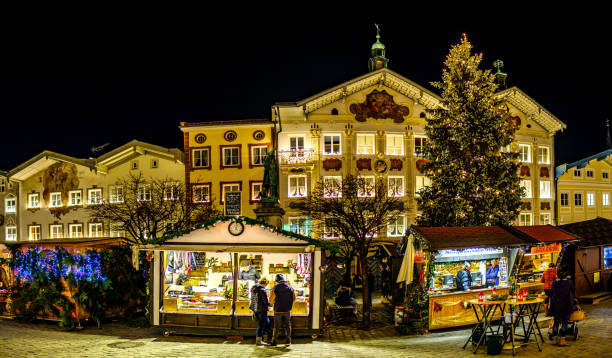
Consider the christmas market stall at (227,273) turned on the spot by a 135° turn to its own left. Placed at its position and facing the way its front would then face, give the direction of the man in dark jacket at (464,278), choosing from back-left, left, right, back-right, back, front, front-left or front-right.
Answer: front-right

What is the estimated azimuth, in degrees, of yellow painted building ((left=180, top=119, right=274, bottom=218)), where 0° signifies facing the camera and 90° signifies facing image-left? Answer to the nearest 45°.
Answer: approximately 0°

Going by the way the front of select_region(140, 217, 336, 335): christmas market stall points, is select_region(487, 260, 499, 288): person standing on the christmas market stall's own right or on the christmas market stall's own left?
on the christmas market stall's own left

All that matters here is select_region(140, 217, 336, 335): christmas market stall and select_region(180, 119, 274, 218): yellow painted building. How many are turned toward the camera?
2

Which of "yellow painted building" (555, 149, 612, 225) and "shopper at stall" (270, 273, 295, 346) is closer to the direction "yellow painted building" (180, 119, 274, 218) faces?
the shopper at stall

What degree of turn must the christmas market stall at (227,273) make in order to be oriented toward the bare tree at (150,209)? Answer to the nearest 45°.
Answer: approximately 180°

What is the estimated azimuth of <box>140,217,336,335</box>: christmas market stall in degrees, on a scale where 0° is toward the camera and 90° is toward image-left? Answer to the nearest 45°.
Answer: approximately 0°

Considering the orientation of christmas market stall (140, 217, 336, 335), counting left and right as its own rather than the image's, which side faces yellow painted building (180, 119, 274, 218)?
back

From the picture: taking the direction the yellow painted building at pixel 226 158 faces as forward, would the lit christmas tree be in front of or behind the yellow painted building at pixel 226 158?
in front

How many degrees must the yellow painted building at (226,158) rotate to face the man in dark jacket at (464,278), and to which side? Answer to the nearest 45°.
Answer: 0° — it already faces them
